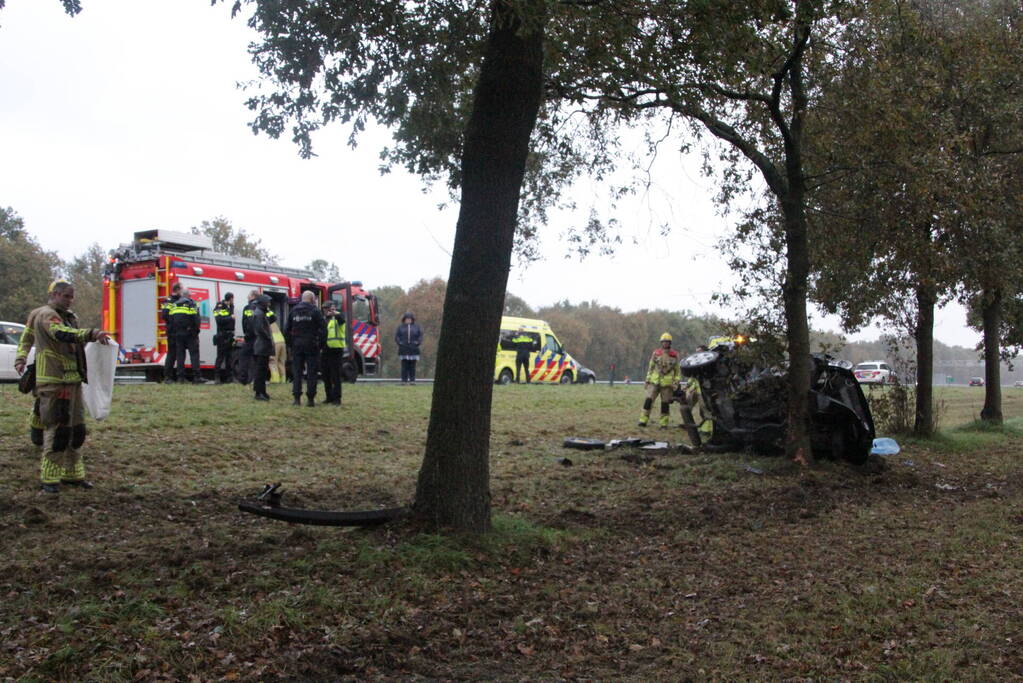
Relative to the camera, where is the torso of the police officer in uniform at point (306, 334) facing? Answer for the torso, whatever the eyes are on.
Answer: away from the camera

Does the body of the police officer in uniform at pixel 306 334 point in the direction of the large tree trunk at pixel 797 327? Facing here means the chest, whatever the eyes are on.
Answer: no

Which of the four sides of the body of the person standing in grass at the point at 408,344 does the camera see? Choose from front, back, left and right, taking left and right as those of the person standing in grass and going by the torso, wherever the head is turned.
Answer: front

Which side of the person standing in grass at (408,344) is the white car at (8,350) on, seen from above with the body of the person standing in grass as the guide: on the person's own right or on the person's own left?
on the person's own right

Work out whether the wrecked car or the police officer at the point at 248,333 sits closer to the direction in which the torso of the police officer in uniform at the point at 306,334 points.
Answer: the police officer

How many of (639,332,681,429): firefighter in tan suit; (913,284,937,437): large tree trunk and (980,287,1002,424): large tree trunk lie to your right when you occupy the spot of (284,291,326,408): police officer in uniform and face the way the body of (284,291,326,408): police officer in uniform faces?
3
